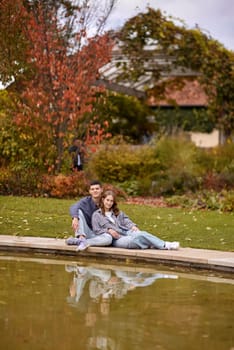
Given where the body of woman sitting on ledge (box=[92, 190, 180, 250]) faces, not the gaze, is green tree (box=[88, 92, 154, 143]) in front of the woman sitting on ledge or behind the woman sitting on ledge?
behind

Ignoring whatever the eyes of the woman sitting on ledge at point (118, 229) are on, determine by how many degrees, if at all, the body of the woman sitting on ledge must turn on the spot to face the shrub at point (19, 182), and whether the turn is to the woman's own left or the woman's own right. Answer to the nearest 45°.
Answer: approximately 135° to the woman's own left

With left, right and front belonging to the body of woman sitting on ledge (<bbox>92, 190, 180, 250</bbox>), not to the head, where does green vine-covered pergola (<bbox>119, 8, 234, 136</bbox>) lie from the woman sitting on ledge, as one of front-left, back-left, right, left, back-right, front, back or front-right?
back-left

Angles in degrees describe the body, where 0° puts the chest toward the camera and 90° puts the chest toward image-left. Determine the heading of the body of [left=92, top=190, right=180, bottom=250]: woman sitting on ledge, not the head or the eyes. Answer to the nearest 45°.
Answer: approximately 315°

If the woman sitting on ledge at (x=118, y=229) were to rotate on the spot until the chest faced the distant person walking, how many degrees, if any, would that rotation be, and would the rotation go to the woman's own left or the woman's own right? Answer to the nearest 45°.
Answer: approximately 135° to the woman's own left

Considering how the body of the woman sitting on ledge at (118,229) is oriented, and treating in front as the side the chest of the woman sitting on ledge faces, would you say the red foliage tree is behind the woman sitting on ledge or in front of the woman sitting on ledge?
behind
